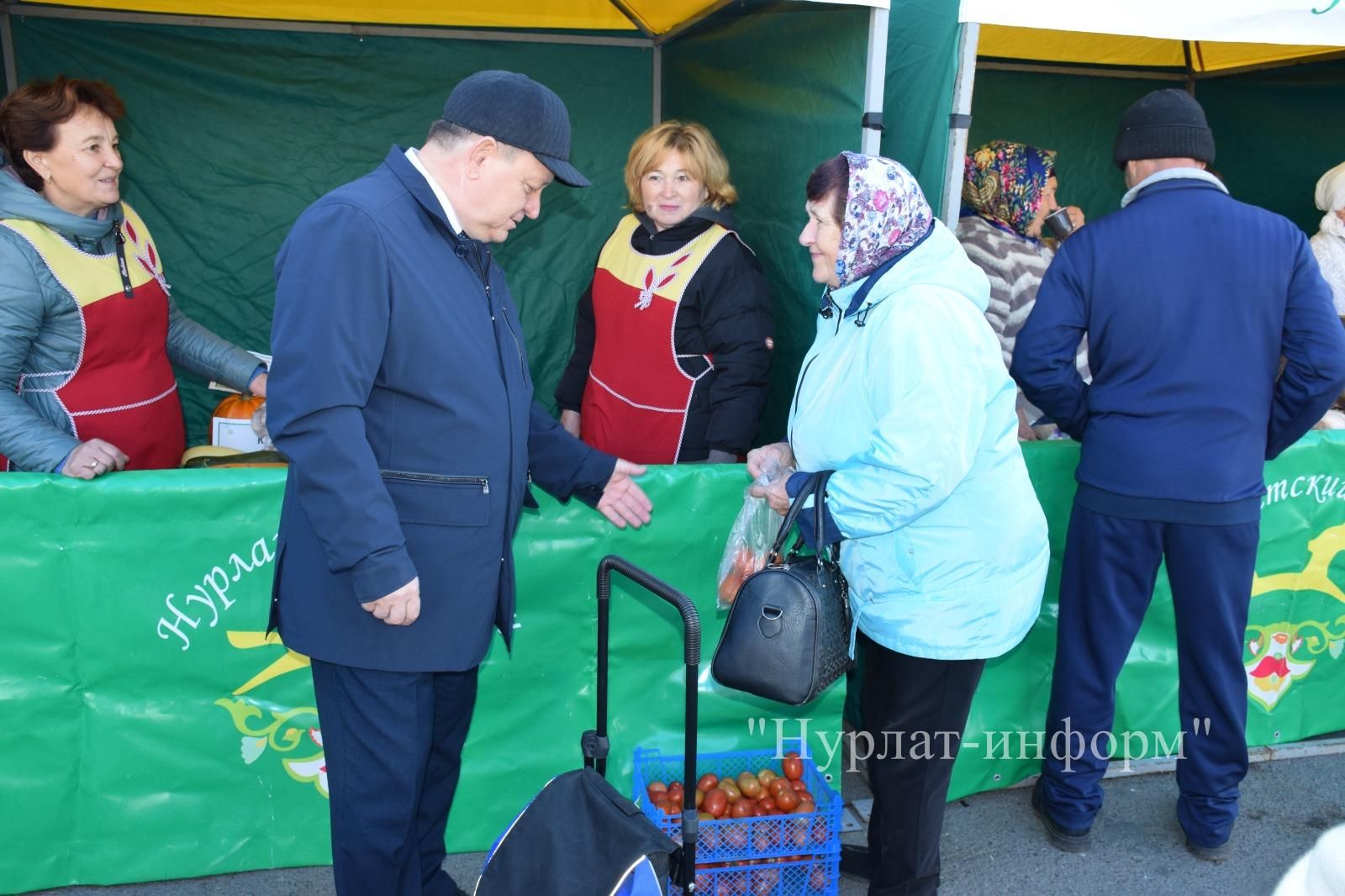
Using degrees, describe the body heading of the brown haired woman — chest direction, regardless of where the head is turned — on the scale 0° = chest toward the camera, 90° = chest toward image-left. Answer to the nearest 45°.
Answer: approximately 315°

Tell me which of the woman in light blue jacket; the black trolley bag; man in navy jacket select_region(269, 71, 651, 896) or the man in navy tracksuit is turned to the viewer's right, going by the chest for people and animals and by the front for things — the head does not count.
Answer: the man in navy jacket

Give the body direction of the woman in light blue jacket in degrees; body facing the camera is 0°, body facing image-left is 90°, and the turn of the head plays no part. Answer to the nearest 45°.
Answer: approximately 90°

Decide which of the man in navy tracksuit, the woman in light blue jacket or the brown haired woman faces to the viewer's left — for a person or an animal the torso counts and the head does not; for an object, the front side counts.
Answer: the woman in light blue jacket

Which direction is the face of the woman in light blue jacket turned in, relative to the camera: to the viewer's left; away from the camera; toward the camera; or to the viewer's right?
to the viewer's left

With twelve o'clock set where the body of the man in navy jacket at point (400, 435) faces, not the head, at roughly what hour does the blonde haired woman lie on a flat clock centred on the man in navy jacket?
The blonde haired woman is roughly at 10 o'clock from the man in navy jacket.

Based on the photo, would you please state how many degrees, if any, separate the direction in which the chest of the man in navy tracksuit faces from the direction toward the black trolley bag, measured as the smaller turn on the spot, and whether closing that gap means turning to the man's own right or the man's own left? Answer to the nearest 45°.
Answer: approximately 135° to the man's own left

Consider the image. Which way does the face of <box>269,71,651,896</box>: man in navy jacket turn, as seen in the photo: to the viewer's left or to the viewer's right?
to the viewer's right

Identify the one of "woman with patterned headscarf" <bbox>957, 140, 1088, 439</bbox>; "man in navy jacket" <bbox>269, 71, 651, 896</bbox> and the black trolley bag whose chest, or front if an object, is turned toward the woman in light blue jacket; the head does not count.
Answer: the man in navy jacket

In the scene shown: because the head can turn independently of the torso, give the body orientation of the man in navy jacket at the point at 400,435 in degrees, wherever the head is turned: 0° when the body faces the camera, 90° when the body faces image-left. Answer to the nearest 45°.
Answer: approximately 270°

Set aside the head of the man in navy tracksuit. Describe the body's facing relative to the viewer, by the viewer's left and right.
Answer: facing away from the viewer

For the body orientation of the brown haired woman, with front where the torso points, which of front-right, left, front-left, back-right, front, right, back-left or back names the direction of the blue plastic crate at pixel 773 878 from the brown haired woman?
front

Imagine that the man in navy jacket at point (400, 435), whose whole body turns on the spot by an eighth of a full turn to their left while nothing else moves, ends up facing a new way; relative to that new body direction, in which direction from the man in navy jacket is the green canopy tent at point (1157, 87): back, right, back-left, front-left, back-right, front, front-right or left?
front
